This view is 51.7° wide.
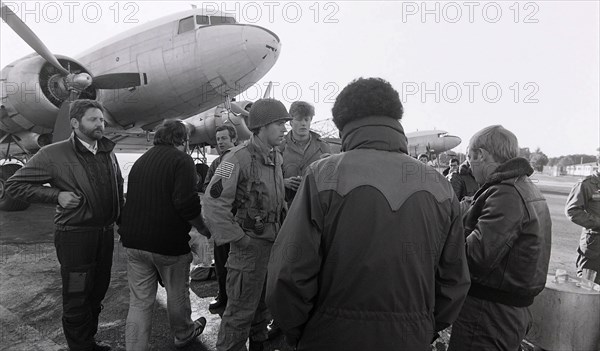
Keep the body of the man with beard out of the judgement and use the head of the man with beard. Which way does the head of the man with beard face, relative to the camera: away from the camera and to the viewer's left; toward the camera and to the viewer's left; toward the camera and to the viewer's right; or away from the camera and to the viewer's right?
toward the camera and to the viewer's right

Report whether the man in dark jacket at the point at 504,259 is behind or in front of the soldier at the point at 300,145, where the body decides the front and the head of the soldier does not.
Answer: in front

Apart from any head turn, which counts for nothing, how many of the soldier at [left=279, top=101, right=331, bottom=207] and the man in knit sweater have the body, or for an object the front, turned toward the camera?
1

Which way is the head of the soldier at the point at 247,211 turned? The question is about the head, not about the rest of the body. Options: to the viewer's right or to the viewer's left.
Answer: to the viewer's right

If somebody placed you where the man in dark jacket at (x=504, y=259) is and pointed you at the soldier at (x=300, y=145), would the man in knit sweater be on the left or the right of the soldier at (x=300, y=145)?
left

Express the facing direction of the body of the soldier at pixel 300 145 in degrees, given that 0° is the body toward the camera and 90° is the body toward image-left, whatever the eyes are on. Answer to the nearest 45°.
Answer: approximately 0°

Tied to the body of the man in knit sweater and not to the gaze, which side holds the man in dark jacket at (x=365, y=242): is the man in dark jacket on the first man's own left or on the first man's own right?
on the first man's own right

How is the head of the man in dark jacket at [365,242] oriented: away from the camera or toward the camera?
away from the camera

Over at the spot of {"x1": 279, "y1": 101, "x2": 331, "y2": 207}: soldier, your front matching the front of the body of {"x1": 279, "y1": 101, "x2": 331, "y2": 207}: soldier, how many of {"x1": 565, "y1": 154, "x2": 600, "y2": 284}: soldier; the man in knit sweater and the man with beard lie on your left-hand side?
1

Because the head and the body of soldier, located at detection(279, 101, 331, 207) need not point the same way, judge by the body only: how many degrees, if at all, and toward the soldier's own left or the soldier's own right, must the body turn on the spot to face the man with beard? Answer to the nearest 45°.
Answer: approximately 45° to the soldier's own right

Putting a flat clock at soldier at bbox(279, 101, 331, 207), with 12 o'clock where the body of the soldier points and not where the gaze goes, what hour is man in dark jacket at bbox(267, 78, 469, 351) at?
The man in dark jacket is roughly at 12 o'clock from the soldier.
